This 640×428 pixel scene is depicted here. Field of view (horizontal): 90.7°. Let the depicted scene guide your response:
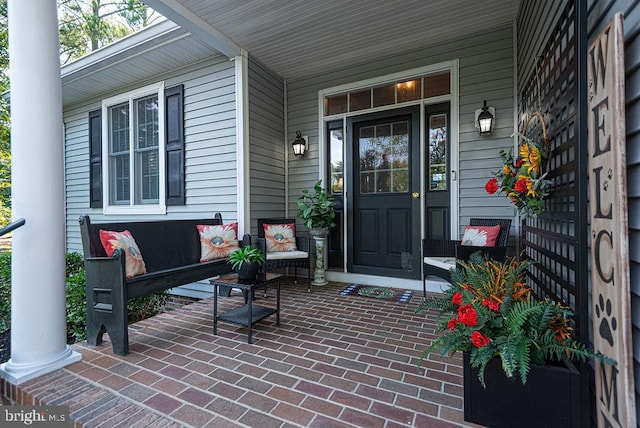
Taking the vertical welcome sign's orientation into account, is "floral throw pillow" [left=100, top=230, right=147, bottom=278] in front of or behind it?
in front

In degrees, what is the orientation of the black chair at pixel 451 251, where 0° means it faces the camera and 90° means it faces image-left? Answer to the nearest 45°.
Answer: approximately 45°

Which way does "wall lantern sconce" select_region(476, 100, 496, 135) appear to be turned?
toward the camera

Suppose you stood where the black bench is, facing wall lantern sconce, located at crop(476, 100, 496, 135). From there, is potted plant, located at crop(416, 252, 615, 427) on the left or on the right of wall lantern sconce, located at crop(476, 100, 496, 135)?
right

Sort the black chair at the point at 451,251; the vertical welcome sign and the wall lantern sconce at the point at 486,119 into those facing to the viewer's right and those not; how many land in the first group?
0

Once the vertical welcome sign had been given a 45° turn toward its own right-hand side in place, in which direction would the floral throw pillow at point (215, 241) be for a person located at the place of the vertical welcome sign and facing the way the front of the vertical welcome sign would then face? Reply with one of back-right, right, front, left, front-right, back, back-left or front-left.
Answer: front

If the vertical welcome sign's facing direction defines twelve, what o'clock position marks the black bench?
The black bench is roughly at 1 o'clock from the vertical welcome sign.

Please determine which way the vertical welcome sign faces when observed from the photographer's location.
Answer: facing the viewer and to the left of the viewer

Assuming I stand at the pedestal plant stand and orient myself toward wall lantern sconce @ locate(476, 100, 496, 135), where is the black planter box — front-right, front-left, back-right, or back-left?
front-right

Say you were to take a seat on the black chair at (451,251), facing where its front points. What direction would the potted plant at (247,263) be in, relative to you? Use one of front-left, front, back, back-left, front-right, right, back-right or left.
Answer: front

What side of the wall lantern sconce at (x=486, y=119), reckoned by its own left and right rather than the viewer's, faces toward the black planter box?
front

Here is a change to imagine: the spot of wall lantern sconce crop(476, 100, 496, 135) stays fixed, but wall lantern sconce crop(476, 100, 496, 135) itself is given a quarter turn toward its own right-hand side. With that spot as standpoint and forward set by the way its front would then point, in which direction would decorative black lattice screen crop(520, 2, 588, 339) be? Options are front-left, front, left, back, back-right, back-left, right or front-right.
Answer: left

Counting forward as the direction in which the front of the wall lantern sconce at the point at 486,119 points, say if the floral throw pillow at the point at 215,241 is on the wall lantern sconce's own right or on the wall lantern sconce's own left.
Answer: on the wall lantern sconce's own right

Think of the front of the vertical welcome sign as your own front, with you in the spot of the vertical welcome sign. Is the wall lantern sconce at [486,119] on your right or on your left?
on your right

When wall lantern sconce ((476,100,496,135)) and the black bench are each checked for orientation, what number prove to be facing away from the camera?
0

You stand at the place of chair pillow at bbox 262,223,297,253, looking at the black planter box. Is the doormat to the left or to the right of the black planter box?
left

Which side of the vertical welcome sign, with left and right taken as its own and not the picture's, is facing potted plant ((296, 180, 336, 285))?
right
